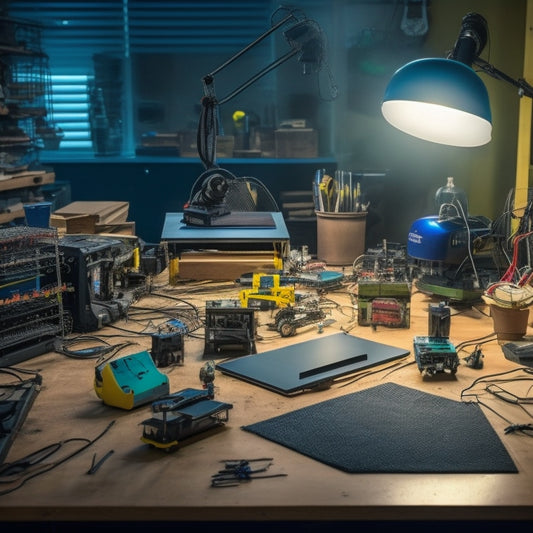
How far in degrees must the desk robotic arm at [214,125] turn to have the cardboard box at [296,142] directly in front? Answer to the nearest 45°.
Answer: approximately 90° to its left

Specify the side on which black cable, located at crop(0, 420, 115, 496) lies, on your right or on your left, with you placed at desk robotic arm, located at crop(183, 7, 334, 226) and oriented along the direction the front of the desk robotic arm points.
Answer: on your right

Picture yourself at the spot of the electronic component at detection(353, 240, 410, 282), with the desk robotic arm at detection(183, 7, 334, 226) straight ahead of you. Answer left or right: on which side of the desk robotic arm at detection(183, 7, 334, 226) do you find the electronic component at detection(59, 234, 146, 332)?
left

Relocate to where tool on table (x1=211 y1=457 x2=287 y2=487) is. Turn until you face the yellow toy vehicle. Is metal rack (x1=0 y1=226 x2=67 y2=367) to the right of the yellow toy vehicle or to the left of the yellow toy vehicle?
left
